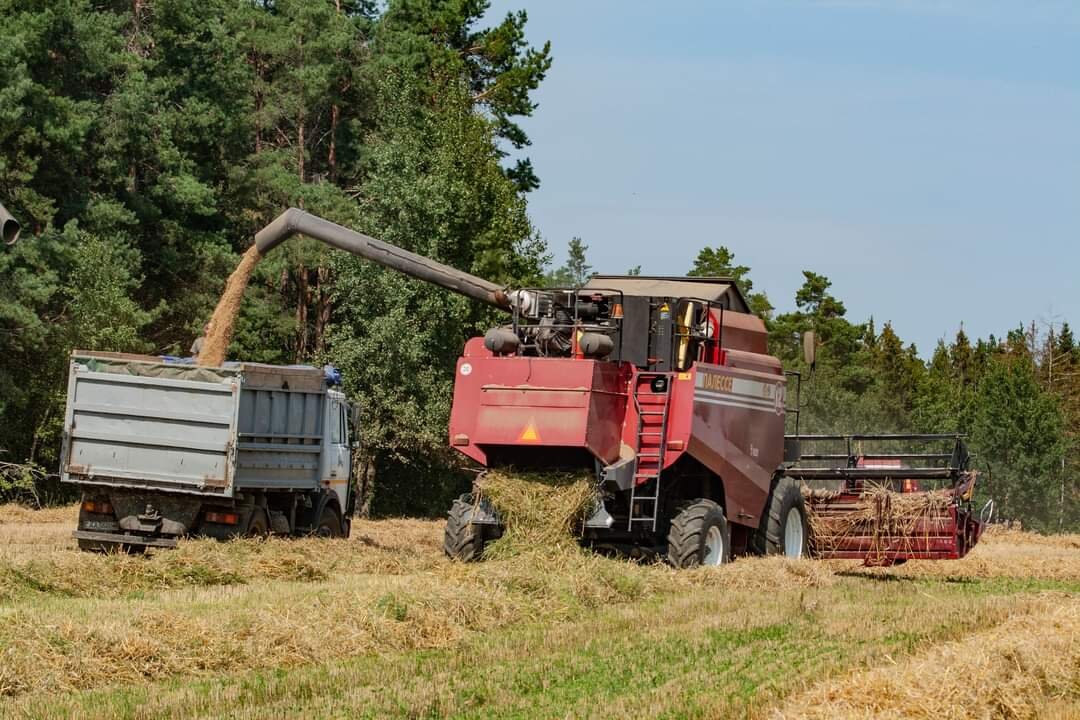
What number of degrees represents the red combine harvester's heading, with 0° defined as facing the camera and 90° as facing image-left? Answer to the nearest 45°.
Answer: approximately 225°

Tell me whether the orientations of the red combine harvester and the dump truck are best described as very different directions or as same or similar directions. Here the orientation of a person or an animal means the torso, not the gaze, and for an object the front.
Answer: same or similar directions

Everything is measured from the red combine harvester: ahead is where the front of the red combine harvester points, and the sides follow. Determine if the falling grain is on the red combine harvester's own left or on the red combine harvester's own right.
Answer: on the red combine harvester's own left

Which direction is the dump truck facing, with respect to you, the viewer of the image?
facing away from the viewer and to the right of the viewer

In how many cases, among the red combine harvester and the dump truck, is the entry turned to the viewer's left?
0

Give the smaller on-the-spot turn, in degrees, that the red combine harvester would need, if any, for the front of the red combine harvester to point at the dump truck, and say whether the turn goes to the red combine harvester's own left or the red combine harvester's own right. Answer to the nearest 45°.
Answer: approximately 135° to the red combine harvester's own left

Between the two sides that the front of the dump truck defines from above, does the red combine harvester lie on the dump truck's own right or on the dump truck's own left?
on the dump truck's own right
